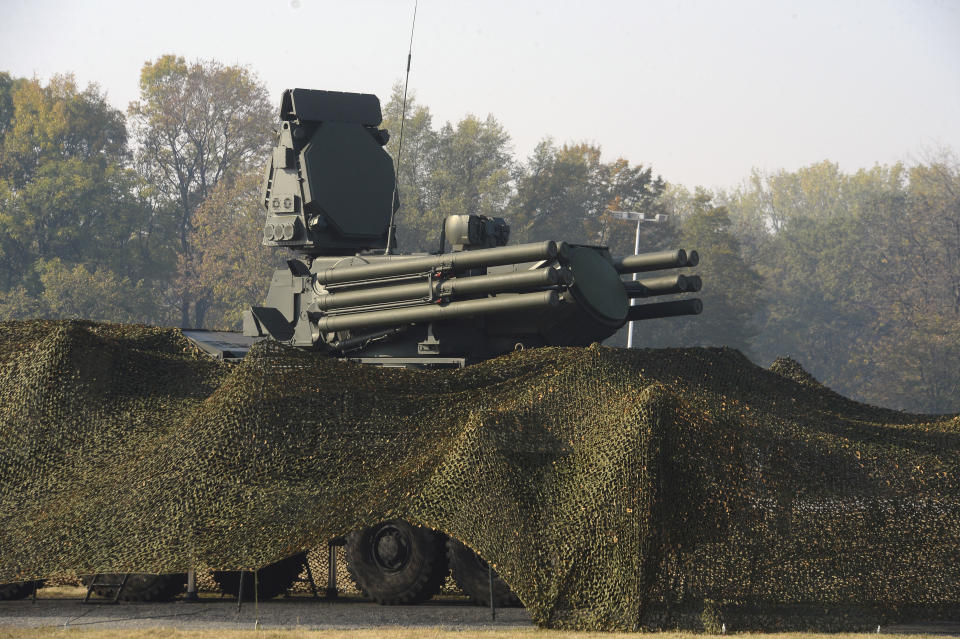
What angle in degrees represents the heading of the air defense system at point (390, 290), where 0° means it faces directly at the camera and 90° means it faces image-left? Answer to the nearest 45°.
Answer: approximately 315°
